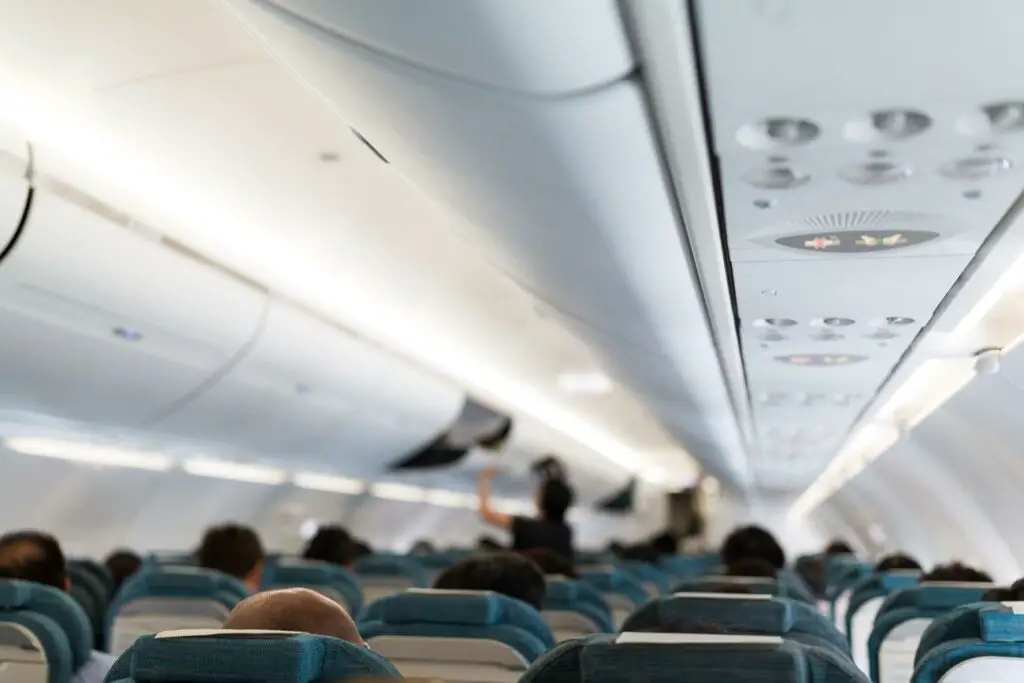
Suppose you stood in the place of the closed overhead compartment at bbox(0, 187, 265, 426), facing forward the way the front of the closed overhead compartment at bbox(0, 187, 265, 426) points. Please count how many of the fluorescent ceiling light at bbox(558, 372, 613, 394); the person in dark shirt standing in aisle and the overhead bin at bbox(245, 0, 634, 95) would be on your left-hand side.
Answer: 2

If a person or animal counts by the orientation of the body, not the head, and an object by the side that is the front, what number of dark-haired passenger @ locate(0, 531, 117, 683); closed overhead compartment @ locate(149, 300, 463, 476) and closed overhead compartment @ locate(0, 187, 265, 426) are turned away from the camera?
1

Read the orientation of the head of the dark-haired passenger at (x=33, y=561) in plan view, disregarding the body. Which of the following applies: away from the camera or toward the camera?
away from the camera

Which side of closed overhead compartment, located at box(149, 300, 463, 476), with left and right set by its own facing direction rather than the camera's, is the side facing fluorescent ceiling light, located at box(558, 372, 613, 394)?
left

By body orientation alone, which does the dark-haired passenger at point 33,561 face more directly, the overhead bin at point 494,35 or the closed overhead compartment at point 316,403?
the closed overhead compartment

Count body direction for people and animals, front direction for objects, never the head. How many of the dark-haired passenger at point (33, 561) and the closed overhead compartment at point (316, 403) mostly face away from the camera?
1

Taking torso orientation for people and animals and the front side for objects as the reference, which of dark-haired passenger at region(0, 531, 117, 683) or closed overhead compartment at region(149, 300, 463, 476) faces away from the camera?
the dark-haired passenger

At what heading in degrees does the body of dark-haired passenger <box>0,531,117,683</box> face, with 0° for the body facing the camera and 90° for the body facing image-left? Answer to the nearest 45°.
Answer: approximately 180°

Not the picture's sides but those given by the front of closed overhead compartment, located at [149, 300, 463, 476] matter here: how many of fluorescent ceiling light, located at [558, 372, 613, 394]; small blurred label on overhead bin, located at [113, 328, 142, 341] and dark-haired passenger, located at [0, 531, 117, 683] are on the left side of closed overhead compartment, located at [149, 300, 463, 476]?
1

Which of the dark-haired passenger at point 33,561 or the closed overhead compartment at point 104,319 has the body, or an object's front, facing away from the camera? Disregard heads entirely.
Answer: the dark-haired passenger

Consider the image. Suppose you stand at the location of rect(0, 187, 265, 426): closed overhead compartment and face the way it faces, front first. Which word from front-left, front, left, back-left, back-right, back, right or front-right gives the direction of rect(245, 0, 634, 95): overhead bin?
front-right

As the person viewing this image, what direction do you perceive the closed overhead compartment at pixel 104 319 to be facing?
facing the viewer and to the right of the viewer

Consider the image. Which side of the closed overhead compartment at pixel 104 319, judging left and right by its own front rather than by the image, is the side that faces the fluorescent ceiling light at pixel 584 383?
left

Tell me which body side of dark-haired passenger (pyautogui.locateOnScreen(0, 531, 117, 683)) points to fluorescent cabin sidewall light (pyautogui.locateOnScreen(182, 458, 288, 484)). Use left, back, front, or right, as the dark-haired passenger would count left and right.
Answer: front

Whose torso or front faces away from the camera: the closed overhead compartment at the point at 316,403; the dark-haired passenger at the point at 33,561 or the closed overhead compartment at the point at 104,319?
the dark-haired passenger
